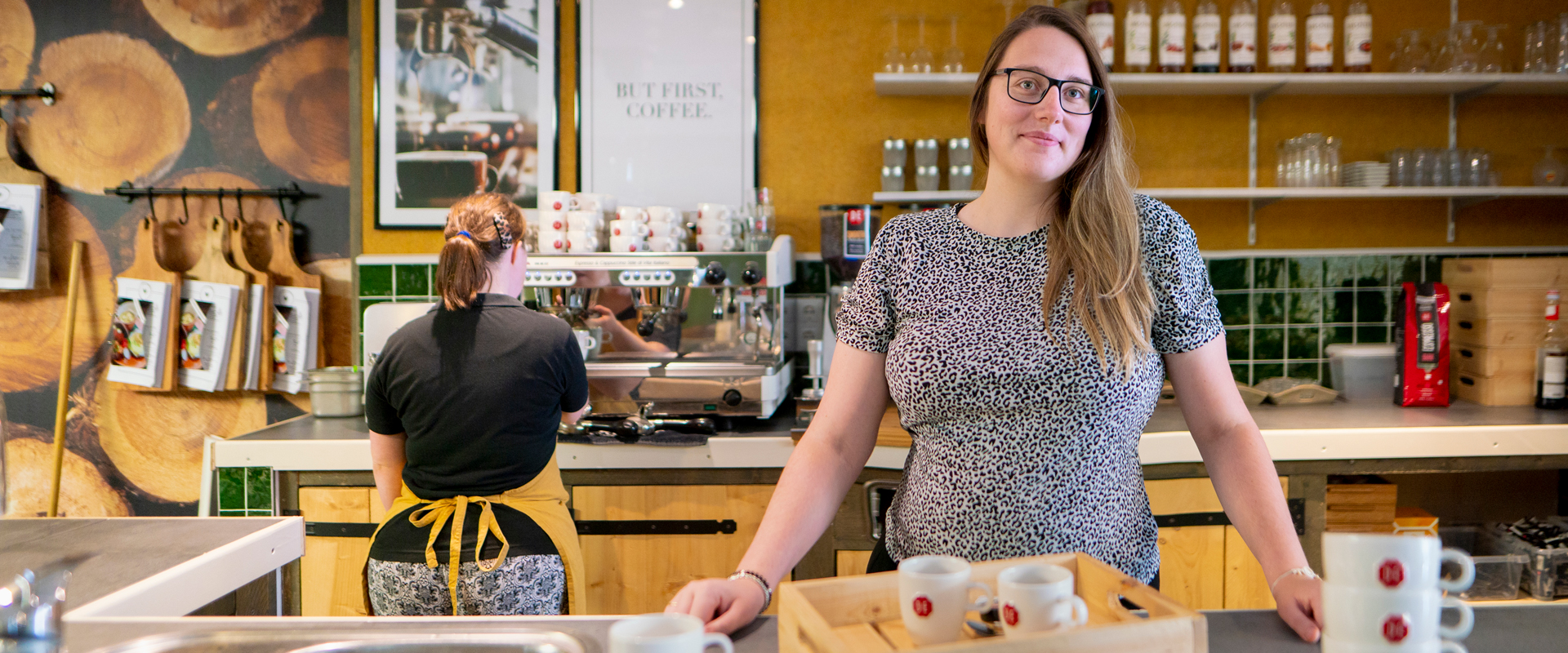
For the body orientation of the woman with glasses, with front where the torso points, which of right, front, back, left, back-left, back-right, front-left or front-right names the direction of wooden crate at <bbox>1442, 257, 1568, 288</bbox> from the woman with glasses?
back-left

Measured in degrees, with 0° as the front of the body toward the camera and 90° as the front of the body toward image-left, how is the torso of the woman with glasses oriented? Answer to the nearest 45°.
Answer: approximately 0°

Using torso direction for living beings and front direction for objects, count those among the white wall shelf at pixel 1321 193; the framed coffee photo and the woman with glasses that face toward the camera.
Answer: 3

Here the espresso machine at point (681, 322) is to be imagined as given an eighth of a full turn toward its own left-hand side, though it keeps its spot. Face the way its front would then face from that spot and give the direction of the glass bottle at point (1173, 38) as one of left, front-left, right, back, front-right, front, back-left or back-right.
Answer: front-left

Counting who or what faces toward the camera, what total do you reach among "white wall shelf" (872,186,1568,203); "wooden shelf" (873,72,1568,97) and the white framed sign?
3

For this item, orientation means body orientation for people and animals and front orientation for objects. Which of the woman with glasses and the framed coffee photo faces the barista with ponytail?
the framed coffee photo

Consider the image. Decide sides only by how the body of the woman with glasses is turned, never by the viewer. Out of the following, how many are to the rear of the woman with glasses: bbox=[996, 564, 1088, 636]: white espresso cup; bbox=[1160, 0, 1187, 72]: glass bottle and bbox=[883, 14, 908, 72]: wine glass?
2

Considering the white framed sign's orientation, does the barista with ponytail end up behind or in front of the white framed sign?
in front

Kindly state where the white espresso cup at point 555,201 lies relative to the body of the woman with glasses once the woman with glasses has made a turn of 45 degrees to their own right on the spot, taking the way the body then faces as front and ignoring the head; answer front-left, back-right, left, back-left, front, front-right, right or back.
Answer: right

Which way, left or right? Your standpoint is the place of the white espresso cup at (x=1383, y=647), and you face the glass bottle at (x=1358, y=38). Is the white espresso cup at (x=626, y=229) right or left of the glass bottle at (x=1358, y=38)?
left

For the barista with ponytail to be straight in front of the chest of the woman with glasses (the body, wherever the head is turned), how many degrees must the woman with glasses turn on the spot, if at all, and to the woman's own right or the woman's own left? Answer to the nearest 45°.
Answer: approximately 135° to the woman's own right

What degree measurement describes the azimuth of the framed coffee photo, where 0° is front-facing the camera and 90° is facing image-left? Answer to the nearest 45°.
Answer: approximately 0°

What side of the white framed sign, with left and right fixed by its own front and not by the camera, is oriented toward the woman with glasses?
front
